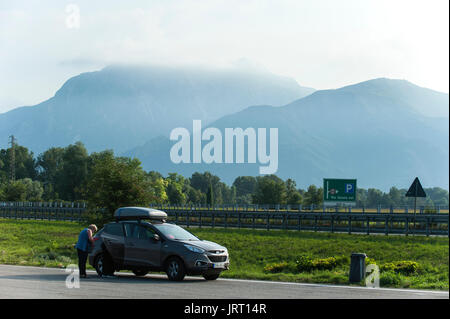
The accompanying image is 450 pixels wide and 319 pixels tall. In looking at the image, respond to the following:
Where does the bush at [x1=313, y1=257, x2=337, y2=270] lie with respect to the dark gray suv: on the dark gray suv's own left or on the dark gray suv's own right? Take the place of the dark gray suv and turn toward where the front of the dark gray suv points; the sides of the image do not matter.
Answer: on the dark gray suv's own left

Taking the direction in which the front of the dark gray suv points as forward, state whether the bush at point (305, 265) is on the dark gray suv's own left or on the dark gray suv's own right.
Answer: on the dark gray suv's own left

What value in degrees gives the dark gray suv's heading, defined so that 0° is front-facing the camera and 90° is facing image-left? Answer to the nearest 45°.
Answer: approximately 315°

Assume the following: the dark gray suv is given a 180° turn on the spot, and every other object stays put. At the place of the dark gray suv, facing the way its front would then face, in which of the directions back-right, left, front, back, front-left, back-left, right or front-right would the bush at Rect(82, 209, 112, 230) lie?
front-right

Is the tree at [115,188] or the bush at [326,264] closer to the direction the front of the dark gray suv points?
the bush

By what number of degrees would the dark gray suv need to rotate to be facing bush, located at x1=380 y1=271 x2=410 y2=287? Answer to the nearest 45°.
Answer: approximately 45° to its left

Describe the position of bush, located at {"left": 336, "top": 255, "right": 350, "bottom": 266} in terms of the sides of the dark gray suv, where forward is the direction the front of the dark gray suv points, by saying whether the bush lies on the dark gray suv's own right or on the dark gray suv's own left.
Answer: on the dark gray suv's own left

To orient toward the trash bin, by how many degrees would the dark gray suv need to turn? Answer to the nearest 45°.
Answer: approximately 45° to its left
